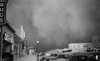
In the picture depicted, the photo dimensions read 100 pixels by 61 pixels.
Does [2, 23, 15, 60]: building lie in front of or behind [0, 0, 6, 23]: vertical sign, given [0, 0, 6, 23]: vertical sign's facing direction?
behind

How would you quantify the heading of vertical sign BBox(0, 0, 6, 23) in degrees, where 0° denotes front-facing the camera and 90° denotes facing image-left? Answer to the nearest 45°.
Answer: approximately 0°

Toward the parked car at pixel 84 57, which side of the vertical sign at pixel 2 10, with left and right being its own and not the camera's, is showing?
left
